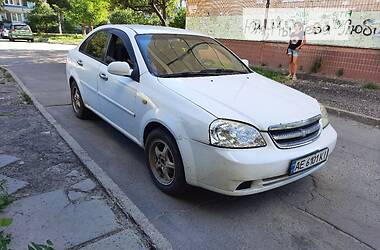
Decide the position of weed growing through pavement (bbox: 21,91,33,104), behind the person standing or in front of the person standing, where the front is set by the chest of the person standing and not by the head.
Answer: in front

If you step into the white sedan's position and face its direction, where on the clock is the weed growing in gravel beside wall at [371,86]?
The weed growing in gravel beside wall is roughly at 9 o'clock from the white sedan.

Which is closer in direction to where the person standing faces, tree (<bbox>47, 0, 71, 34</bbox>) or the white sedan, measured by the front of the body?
the white sedan

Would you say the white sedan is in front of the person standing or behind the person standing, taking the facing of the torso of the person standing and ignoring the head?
in front

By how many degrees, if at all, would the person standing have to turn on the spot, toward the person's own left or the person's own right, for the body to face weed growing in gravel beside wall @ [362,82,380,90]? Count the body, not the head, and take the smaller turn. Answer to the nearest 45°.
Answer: approximately 90° to the person's own left

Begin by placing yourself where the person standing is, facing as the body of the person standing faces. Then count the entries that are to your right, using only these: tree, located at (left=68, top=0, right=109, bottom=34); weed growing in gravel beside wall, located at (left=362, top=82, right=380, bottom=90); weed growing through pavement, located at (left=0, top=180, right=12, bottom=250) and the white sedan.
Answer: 1

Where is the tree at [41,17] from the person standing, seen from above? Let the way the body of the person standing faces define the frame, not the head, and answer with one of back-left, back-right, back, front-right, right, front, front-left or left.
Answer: right

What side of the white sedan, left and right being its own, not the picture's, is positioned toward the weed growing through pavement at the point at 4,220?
right

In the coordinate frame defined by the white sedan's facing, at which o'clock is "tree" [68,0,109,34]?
The tree is roughly at 7 o'clock from the white sedan.

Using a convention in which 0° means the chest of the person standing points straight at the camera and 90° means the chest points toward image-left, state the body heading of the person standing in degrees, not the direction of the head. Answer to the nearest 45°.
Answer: approximately 45°

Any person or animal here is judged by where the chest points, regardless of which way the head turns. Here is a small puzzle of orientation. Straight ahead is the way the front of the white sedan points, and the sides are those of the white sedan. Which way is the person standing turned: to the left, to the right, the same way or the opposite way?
to the right

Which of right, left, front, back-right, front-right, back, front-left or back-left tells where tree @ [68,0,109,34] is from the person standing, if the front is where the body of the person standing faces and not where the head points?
right

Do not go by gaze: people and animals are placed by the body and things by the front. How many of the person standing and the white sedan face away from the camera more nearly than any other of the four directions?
0

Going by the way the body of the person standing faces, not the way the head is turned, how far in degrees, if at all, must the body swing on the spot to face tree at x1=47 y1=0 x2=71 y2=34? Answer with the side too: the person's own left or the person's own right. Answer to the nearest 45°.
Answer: approximately 90° to the person's own right
